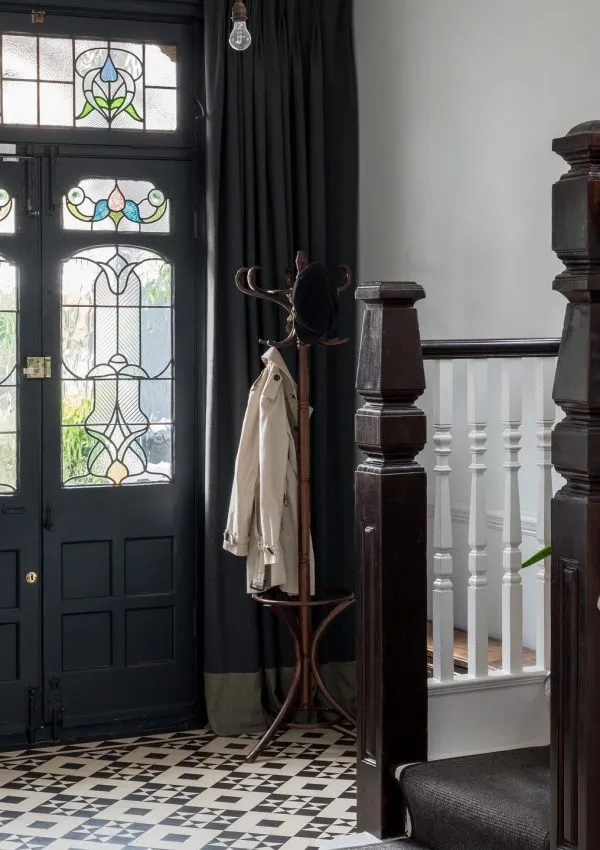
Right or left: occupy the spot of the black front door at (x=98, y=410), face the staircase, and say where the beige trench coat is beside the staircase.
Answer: left

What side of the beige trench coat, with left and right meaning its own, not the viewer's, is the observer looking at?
left

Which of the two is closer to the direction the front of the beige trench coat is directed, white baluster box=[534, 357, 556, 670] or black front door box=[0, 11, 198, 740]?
the black front door

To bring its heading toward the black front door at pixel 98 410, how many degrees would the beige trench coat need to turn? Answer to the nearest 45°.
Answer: approximately 45° to its right
